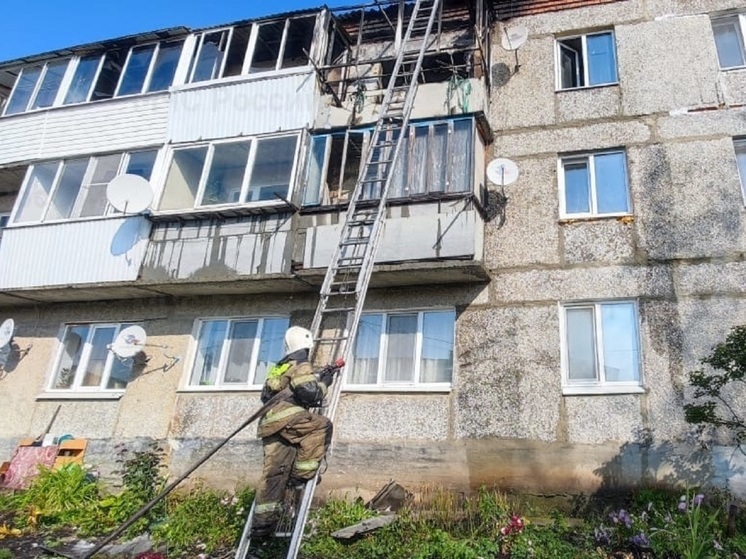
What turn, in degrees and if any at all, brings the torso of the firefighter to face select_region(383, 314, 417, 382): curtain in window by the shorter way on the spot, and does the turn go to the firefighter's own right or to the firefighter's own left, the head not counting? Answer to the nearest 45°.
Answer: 0° — they already face it

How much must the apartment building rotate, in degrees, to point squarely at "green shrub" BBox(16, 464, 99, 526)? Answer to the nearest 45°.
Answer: approximately 90° to its right

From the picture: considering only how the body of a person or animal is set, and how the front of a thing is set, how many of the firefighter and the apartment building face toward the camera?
1

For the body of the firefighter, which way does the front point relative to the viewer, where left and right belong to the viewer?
facing away from the viewer and to the right of the viewer

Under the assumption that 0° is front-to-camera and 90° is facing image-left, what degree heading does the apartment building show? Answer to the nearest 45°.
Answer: approximately 0°

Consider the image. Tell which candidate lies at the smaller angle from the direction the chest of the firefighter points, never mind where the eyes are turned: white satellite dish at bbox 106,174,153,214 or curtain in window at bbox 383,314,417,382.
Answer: the curtain in window
